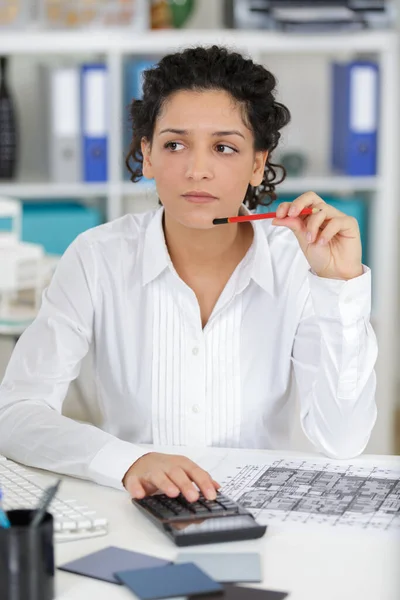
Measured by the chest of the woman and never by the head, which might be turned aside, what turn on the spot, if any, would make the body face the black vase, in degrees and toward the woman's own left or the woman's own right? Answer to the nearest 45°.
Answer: approximately 180°

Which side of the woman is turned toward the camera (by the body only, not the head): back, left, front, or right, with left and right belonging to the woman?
front

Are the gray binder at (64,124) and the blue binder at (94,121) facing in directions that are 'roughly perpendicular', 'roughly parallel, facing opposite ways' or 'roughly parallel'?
roughly parallel

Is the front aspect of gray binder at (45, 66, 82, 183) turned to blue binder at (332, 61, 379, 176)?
no

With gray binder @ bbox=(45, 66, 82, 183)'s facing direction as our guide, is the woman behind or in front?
in front

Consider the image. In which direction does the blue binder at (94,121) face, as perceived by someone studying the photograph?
facing the viewer

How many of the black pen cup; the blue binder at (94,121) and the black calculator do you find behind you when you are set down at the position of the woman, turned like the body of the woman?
1

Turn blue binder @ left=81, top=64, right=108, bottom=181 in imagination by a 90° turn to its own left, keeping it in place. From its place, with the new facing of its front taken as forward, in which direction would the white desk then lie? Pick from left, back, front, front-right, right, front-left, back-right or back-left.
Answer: right

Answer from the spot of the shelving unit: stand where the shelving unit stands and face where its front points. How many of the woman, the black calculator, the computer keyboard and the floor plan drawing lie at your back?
0

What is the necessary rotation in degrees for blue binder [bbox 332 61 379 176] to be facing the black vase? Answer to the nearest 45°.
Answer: approximately 90° to its right

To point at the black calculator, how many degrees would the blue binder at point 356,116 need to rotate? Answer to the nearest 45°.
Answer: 0° — it already faces it

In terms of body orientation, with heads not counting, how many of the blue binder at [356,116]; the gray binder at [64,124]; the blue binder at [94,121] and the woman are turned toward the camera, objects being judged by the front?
4

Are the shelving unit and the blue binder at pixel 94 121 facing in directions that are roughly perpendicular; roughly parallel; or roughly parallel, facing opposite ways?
roughly parallel

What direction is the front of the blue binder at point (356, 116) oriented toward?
toward the camera

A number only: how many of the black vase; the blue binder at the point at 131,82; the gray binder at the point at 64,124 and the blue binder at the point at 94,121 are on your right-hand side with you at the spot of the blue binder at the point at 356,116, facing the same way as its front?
4

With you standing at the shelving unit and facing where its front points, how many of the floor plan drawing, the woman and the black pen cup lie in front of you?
3

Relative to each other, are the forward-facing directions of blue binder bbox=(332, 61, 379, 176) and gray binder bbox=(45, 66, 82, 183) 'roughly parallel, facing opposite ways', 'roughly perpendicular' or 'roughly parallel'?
roughly parallel

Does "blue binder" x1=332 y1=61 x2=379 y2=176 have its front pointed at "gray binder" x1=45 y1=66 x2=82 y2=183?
no
